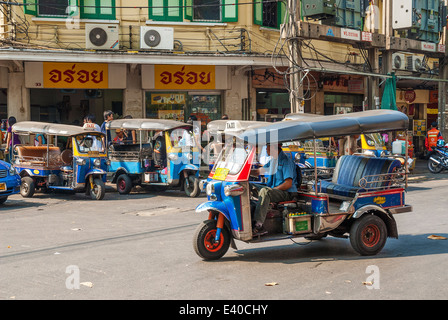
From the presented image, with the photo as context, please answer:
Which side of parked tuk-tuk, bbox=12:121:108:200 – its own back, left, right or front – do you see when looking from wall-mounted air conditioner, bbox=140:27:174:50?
left

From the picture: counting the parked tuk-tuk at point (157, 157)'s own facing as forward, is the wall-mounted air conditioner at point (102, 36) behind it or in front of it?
behind

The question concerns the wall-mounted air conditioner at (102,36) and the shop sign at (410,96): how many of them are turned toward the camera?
2

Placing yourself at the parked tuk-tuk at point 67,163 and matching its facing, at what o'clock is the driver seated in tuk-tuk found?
The driver seated in tuk-tuk is roughly at 1 o'clock from the parked tuk-tuk.

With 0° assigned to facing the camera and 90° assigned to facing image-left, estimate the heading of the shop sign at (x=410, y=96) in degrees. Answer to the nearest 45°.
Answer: approximately 0°

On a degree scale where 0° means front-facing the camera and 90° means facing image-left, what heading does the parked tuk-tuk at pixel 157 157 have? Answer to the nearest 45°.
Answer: approximately 315°

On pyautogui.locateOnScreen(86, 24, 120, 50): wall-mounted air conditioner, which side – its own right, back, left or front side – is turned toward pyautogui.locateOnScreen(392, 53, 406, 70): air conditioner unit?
left

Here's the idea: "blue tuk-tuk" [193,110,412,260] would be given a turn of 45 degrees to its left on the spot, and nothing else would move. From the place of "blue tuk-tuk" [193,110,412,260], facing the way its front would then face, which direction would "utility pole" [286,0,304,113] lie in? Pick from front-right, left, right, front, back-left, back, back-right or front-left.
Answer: back

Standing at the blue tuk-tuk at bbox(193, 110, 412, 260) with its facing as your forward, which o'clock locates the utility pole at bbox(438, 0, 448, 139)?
The utility pole is roughly at 5 o'clock from the blue tuk-tuk.
